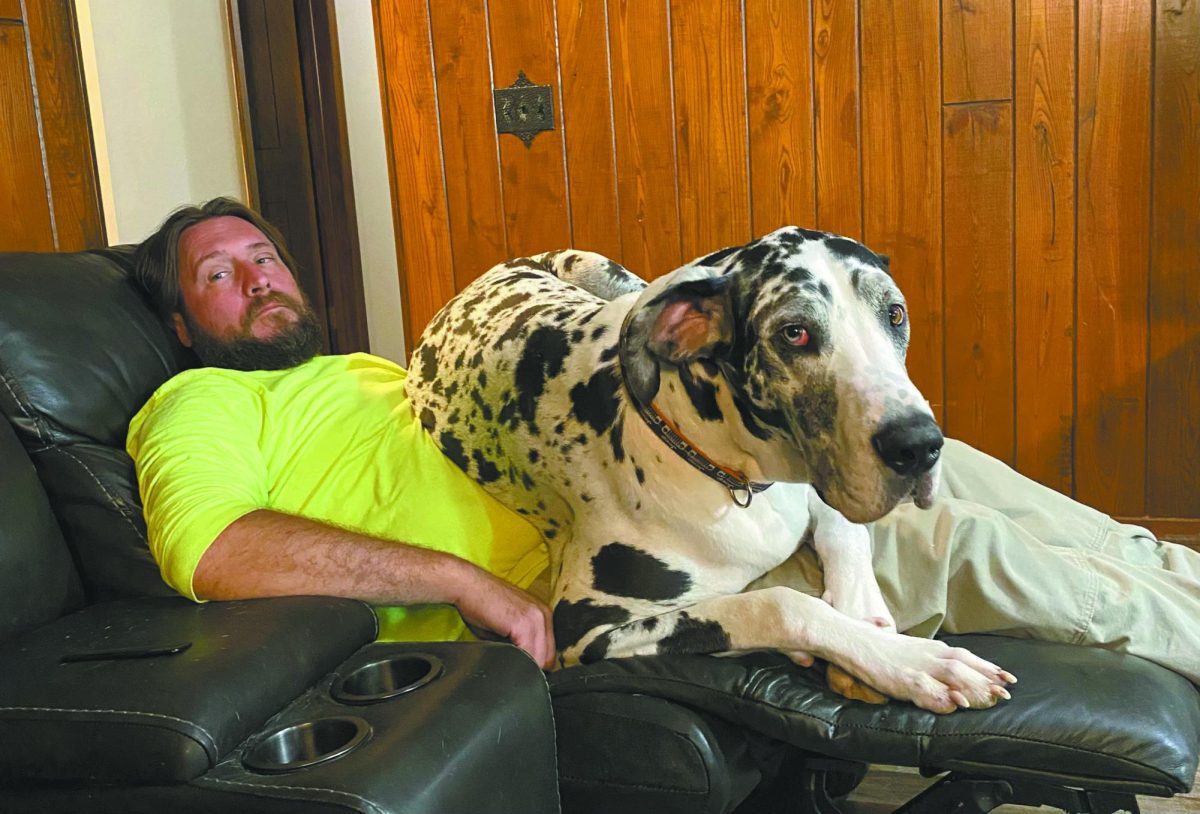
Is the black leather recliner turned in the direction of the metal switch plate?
no

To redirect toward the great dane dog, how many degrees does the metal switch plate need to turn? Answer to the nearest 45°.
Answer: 0° — it already faces it

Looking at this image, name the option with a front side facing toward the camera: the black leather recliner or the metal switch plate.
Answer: the metal switch plate

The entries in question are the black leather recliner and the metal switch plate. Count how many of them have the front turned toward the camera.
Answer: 1

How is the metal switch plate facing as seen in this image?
toward the camera

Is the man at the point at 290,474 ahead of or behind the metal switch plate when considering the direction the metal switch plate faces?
ahead

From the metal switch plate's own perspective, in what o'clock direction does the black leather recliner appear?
The black leather recliner is roughly at 12 o'clock from the metal switch plate.

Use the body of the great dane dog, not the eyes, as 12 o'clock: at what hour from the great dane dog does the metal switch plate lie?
The metal switch plate is roughly at 7 o'clock from the great dane dog.

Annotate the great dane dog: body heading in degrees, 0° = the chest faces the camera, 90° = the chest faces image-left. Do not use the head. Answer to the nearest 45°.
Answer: approximately 315°

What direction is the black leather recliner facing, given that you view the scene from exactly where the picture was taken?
facing to the right of the viewer
